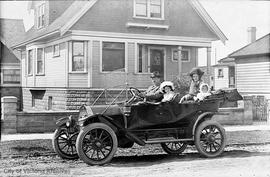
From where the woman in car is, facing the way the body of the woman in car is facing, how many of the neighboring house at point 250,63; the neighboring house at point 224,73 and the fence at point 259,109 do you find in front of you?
0

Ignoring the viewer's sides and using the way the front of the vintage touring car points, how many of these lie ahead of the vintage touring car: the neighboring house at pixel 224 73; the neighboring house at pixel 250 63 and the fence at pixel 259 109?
0

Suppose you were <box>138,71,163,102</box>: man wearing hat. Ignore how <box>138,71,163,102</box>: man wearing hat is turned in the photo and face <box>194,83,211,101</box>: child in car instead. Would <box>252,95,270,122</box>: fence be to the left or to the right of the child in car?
left

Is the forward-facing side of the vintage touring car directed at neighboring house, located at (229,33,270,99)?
no

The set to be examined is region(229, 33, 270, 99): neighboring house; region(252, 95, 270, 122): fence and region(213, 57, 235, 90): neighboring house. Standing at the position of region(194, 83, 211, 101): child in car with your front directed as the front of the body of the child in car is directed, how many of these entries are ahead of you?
0

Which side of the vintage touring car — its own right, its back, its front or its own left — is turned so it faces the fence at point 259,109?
back

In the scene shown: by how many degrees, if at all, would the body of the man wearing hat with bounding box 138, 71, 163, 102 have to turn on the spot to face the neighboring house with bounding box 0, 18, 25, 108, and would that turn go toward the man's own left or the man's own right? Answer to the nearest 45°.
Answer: approximately 45° to the man's own right

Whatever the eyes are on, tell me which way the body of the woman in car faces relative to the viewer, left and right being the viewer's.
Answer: facing the viewer and to the left of the viewer

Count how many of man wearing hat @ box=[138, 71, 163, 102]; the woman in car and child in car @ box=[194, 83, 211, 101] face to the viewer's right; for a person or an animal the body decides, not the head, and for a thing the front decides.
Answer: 0

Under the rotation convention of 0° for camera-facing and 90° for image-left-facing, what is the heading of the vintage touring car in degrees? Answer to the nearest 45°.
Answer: approximately 45°

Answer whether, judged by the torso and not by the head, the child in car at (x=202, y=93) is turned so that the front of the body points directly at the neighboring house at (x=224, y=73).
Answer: no

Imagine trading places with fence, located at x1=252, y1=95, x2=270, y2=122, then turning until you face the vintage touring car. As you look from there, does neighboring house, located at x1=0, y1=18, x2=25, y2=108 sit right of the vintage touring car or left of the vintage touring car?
right

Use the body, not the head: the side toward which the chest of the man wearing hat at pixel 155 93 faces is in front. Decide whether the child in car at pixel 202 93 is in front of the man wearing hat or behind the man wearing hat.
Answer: behind

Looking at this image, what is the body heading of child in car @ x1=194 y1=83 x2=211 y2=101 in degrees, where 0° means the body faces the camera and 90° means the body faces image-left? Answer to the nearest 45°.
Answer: approximately 45°

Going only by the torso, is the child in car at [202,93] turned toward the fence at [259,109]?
no

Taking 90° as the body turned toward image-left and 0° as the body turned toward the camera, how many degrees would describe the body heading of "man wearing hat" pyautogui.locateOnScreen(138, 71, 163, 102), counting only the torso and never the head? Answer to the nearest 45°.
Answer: approximately 90°
